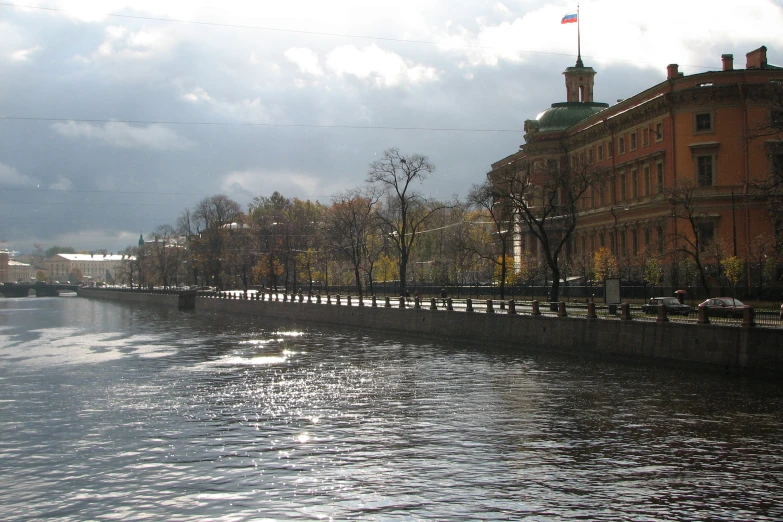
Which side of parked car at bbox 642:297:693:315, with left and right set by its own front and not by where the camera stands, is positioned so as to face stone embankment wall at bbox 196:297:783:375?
right

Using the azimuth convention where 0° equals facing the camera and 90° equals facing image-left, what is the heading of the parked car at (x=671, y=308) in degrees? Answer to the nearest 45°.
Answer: approximately 270°

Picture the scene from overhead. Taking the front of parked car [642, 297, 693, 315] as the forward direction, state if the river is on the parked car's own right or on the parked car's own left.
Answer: on the parked car's own right
